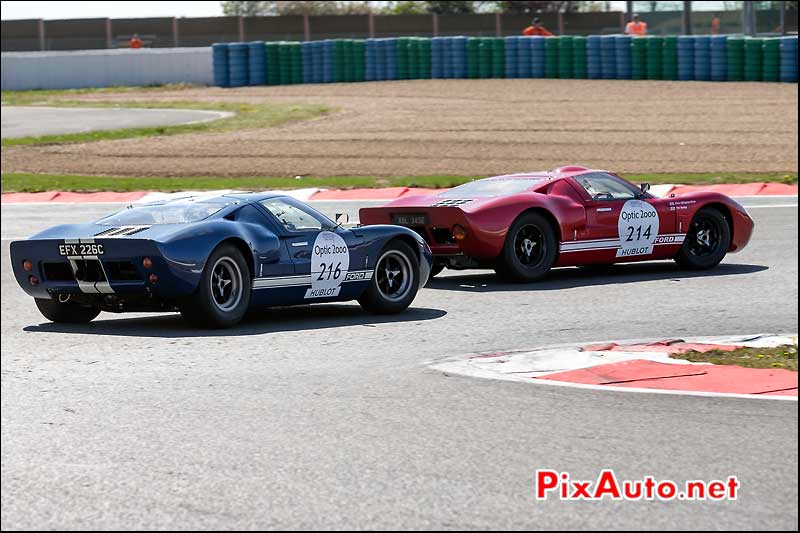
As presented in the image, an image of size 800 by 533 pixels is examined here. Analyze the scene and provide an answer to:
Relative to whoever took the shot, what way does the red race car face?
facing away from the viewer and to the right of the viewer

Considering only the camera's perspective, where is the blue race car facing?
facing away from the viewer and to the right of the viewer

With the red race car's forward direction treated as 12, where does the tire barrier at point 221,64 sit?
The tire barrier is roughly at 10 o'clock from the red race car.

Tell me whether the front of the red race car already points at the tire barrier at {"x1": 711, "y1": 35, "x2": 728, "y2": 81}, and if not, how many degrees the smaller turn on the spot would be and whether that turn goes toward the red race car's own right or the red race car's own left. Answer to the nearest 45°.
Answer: approximately 45° to the red race car's own left
